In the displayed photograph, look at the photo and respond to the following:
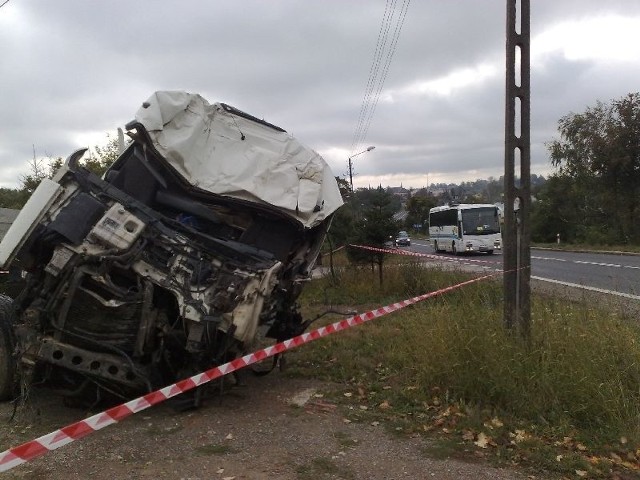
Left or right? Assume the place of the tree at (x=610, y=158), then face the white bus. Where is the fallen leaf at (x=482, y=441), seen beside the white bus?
left

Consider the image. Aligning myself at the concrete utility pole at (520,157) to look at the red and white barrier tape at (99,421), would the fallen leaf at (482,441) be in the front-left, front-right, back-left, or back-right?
front-left

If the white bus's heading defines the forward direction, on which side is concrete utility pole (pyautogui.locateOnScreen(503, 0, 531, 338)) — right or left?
on its right

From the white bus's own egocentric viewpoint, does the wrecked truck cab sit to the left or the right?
on its right

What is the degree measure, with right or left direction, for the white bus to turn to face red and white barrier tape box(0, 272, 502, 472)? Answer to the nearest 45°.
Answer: approximately 45° to its right

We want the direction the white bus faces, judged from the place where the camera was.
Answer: facing the viewer and to the right of the viewer

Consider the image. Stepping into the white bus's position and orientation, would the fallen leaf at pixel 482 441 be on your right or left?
on your right

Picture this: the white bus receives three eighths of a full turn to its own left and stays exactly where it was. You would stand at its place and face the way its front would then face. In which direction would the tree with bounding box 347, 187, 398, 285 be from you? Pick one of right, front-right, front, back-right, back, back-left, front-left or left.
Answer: back

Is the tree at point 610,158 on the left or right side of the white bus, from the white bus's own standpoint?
on its left

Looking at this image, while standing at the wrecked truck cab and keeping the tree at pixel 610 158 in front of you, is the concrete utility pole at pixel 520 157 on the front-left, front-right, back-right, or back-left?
front-right

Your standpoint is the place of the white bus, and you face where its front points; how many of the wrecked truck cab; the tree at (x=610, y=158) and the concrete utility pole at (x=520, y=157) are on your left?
1
